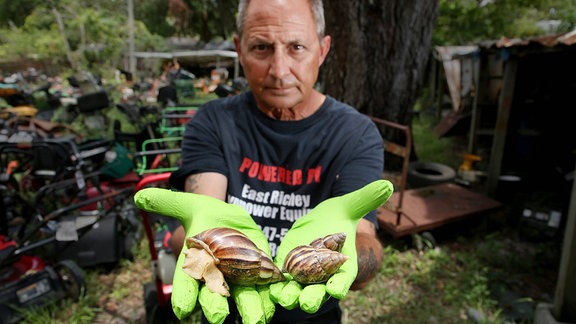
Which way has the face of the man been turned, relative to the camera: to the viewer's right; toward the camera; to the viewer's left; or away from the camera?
toward the camera

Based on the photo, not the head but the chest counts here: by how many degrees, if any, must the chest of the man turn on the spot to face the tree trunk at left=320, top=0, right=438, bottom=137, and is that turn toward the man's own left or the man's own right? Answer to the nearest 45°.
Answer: approximately 180°

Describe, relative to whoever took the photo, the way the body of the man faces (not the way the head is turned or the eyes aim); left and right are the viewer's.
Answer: facing the viewer
